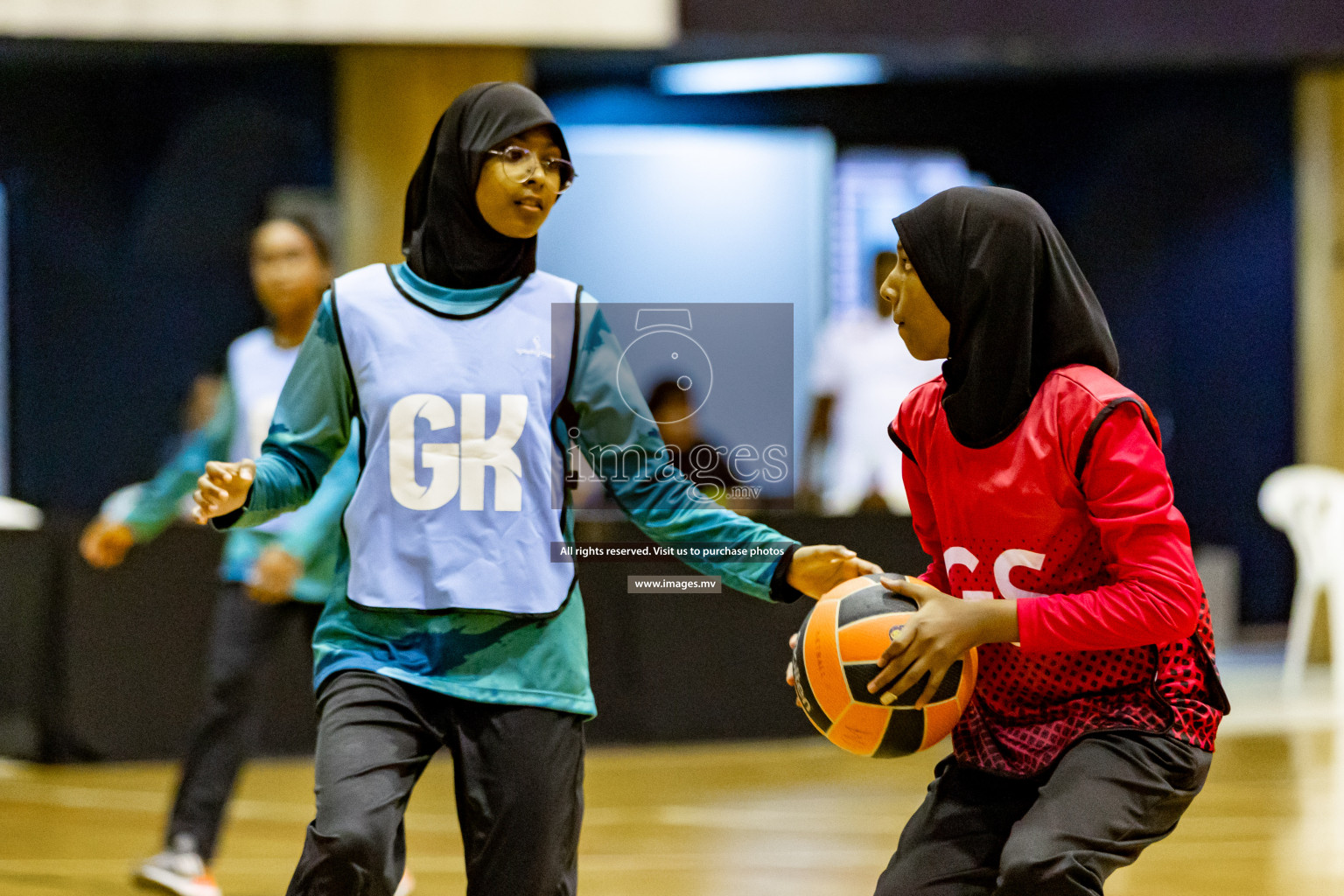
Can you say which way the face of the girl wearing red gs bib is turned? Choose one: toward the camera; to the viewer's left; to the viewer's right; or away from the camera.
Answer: to the viewer's left

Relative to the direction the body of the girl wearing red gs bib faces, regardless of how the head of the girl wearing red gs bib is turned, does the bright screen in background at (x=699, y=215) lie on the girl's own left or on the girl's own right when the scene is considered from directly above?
on the girl's own right

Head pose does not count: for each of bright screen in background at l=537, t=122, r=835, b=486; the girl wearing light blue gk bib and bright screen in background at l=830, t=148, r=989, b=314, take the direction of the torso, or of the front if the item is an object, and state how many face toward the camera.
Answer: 3

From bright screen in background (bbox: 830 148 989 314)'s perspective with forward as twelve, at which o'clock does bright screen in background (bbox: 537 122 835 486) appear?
bright screen in background (bbox: 537 122 835 486) is roughly at 2 o'clock from bright screen in background (bbox: 830 148 989 314).

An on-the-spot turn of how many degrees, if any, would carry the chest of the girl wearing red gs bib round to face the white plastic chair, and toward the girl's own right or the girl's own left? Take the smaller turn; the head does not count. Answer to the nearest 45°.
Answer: approximately 135° to the girl's own right

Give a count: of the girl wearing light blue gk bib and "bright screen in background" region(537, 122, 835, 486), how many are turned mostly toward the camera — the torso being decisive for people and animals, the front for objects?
2

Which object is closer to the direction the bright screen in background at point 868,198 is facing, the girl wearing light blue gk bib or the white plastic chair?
the girl wearing light blue gk bib

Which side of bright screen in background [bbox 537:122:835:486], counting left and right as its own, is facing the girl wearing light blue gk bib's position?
front

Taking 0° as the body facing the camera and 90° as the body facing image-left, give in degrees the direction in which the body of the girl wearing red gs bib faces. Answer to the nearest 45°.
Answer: approximately 45°

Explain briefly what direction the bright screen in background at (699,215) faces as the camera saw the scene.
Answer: facing the viewer

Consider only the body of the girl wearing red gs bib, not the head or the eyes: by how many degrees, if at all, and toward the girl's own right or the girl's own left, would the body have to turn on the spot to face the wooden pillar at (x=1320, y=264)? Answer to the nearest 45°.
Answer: approximately 135° to the girl's own right

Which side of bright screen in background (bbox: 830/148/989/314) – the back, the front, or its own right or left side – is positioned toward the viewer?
front
